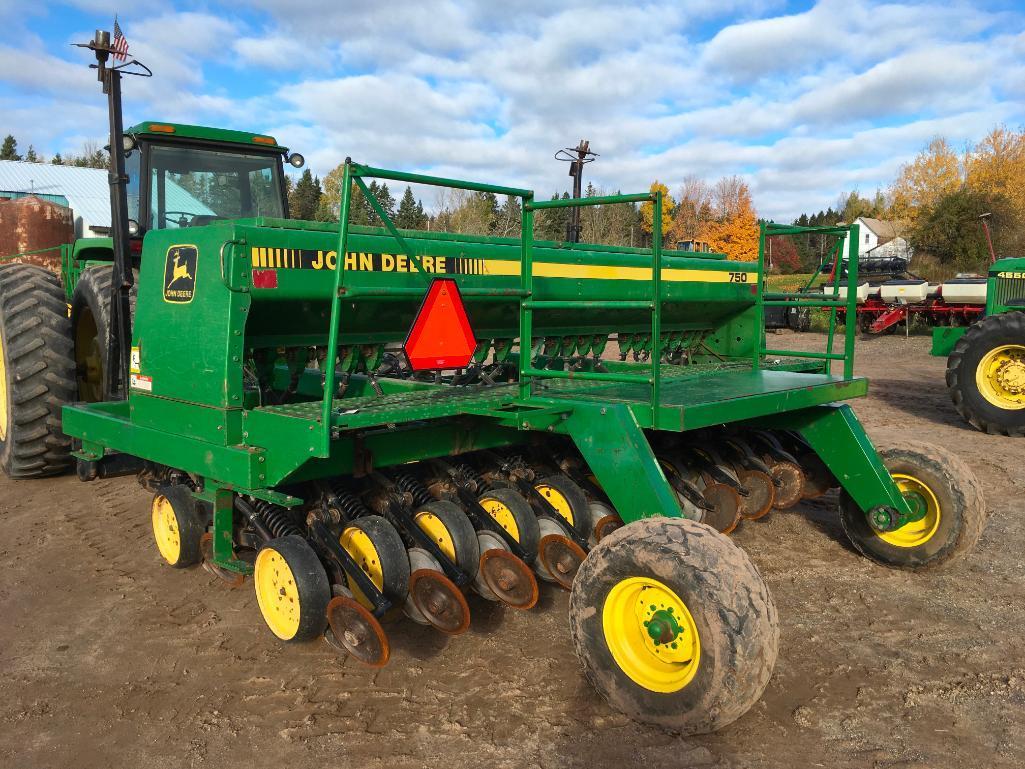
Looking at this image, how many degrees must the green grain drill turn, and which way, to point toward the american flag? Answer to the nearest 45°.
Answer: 0° — it already faces it

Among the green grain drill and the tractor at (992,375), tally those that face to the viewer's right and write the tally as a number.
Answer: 0

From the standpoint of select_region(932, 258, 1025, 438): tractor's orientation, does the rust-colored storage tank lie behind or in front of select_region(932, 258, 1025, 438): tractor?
in front

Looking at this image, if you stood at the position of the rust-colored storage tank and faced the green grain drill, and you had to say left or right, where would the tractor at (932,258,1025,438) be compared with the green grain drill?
left

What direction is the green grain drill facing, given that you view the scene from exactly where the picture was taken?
facing away from the viewer and to the left of the viewer

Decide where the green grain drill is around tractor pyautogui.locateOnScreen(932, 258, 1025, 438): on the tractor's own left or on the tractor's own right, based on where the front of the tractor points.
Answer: on the tractor's own left

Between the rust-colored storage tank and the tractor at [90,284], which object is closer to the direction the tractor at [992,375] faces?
the rust-colored storage tank

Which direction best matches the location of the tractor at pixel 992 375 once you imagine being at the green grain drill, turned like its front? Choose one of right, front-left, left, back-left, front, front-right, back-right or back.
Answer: right

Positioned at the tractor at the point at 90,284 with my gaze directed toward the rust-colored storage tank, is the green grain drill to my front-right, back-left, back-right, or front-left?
back-right

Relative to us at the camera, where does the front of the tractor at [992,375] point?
facing to the left of the viewer

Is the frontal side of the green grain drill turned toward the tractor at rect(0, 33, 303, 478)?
yes

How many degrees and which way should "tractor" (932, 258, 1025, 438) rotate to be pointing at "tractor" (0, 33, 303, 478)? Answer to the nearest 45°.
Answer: approximately 45° to its left
